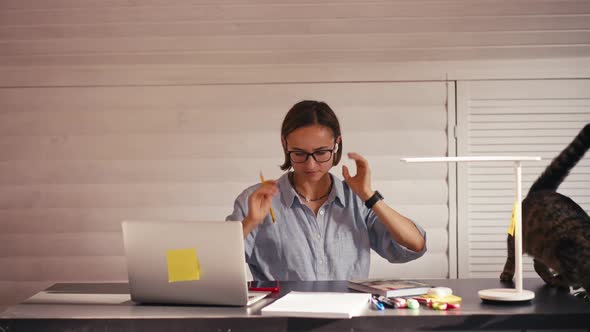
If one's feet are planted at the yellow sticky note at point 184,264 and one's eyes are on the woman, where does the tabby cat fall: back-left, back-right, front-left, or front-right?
front-right

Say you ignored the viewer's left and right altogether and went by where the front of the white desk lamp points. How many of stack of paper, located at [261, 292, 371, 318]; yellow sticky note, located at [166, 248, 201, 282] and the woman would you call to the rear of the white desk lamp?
0

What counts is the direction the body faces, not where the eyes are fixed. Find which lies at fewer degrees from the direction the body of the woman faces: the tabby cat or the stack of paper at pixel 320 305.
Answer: the stack of paper

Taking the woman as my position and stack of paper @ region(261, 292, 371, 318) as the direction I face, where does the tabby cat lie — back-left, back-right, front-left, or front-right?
front-left

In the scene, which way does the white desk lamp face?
to the viewer's left

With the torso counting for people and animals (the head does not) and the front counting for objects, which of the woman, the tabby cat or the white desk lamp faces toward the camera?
the woman

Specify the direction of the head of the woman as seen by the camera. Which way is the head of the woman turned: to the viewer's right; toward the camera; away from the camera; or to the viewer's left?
toward the camera

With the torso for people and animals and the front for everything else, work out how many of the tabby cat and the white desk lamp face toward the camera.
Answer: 0

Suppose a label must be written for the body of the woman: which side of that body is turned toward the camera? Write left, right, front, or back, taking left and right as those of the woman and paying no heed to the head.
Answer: front
